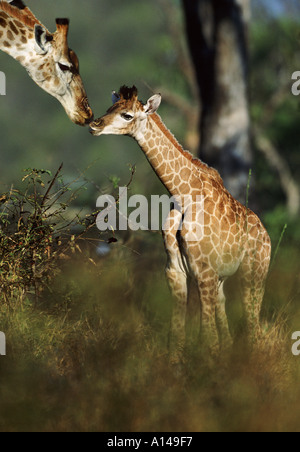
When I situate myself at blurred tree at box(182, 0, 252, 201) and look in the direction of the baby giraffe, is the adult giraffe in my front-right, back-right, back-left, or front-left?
front-right

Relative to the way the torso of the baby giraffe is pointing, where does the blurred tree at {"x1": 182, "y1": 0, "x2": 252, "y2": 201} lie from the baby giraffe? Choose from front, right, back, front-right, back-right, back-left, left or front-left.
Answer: back-right

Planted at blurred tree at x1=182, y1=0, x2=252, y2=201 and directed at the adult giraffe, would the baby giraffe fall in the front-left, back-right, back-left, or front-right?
front-left

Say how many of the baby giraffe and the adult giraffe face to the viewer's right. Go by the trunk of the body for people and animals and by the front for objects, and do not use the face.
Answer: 1

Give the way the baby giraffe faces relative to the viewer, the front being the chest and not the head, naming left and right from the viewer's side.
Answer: facing the viewer and to the left of the viewer

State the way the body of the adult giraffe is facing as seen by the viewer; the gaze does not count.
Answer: to the viewer's right

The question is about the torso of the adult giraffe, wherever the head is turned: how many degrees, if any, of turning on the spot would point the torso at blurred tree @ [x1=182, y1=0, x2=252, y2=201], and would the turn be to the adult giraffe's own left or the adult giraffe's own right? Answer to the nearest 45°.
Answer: approximately 45° to the adult giraffe's own left
